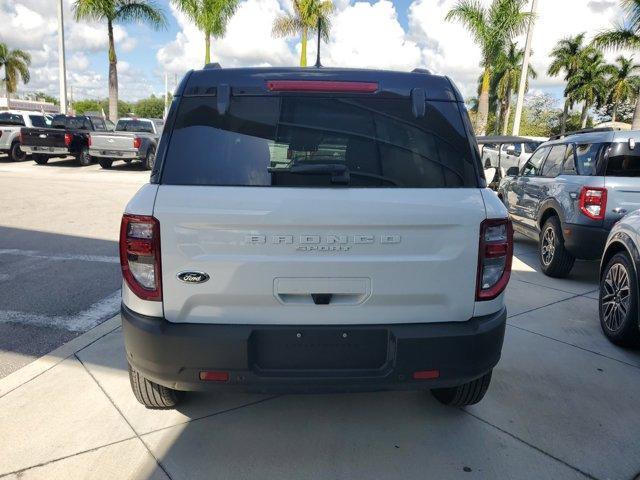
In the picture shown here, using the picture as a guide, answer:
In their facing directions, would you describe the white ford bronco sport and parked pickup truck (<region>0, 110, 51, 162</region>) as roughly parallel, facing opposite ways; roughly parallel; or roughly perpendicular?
roughly parallel

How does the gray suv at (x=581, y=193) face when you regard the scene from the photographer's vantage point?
facing away from the viewer and to the left of the viewer

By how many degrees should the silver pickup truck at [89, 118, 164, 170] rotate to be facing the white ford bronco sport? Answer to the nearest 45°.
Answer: approximately 135° to its right

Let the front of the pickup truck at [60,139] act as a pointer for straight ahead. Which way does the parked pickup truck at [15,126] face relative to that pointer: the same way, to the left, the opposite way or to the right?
the same way

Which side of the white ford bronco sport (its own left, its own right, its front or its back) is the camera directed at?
back

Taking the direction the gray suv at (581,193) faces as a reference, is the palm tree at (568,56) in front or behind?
in front

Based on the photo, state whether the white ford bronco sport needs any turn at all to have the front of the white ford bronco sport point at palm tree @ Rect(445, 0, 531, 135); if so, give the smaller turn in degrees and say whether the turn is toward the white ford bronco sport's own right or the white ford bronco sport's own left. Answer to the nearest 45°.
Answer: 0° — it already faces it

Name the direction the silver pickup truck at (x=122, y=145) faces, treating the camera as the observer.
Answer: facing away from the viewer and to the right of the viewer

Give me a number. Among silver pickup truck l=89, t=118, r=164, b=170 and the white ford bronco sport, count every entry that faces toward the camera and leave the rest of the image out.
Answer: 0

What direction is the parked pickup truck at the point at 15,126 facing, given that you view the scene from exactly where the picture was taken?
facing away from the viewer and to the right of the viewer

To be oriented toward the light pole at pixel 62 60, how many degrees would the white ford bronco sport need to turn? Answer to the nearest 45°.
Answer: approximately 45° to its left

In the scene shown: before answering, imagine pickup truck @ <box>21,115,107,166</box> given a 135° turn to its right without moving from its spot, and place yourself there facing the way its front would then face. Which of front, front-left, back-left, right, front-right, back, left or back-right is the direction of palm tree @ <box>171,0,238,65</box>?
back-left

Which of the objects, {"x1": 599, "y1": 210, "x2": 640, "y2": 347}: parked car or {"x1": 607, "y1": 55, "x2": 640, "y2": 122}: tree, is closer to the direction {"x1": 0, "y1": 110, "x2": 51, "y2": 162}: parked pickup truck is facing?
the tree

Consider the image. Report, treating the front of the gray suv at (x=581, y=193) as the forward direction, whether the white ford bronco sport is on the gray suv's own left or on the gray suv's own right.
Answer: on the gray suv's own left

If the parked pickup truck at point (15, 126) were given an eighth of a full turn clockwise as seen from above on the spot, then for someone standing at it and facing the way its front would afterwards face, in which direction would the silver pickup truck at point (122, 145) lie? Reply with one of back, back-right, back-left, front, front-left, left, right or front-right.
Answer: front-right

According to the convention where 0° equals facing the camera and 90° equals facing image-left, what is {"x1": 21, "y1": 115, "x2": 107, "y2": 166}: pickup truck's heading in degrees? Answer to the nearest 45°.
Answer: approximately 225°

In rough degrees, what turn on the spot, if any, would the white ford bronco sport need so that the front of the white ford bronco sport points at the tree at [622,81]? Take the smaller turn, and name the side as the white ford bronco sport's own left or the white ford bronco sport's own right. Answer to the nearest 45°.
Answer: approximately 45° to the white ford bronco sport's own right

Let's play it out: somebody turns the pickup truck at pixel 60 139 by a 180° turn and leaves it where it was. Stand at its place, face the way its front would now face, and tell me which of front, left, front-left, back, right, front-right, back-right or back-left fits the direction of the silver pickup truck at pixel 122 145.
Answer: left
